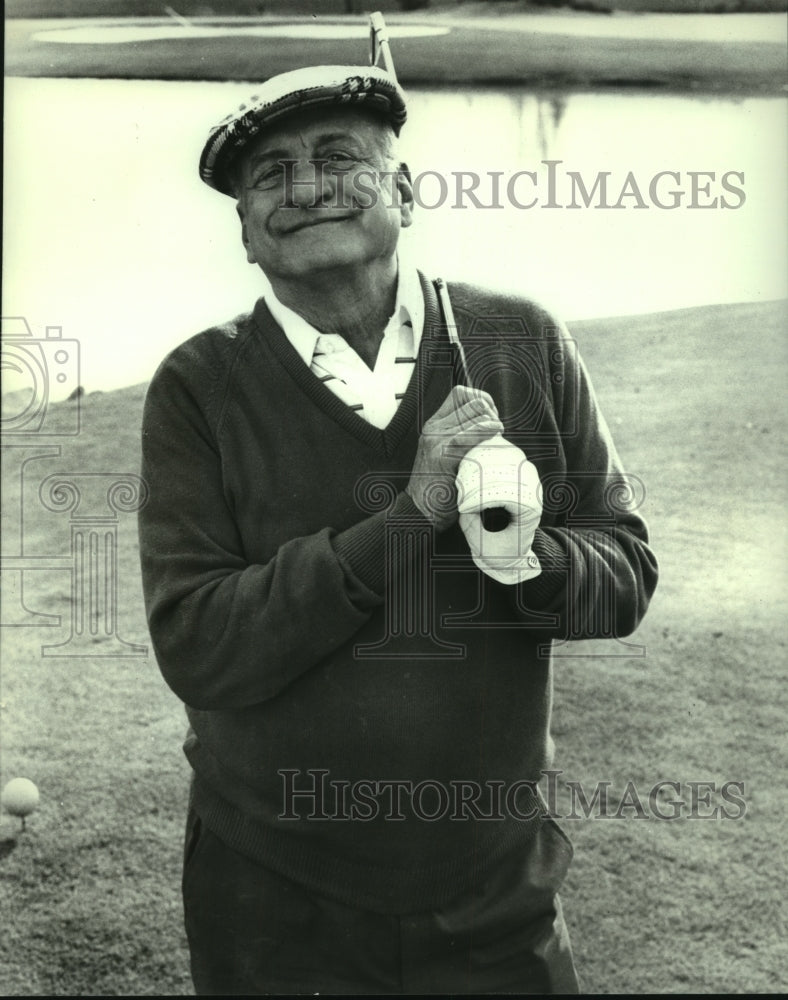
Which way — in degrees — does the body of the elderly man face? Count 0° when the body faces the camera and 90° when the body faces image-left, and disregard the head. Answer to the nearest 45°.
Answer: approximately 0°
